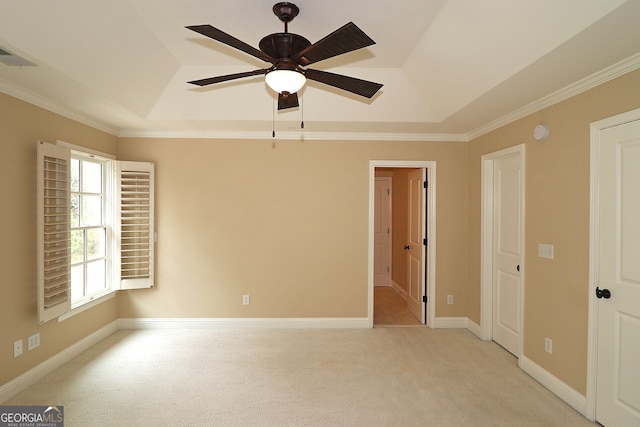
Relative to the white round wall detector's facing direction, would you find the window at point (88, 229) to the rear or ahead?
ahead

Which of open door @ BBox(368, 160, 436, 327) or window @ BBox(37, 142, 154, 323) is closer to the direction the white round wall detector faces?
the window

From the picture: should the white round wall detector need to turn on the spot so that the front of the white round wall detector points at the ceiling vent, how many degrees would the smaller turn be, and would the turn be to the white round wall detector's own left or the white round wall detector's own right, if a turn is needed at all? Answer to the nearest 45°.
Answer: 0° — it already faces it

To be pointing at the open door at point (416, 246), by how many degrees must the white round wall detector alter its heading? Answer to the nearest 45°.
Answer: approximately 90° to its right

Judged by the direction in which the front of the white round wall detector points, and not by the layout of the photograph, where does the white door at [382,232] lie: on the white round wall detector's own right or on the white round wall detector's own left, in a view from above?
on the white round wall detector's own right

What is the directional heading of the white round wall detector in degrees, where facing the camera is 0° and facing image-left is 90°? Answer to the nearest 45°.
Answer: approximately 45°

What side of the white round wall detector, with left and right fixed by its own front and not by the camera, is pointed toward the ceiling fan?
front

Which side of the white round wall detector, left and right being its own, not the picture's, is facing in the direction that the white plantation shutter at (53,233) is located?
front

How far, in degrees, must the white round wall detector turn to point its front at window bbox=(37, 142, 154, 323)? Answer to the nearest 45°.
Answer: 0° — it already faces it
